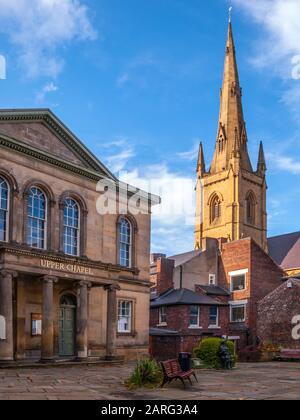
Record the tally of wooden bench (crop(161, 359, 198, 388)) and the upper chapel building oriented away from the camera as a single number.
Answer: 0

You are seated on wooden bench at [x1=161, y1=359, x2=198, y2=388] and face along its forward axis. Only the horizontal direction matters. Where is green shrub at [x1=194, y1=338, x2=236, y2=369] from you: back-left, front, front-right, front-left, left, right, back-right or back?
back-left

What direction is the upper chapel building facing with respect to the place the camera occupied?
facing the viewer and to the right of the viewer

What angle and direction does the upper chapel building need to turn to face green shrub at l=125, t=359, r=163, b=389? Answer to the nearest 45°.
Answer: approximately 45° to its right

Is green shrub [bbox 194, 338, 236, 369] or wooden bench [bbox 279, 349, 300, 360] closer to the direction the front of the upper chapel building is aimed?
the green shrub

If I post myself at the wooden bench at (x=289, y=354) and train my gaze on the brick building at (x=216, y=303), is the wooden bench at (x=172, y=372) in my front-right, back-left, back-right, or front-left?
back-left

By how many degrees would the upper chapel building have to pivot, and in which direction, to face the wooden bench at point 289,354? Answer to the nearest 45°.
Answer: approximately 90° to its left
